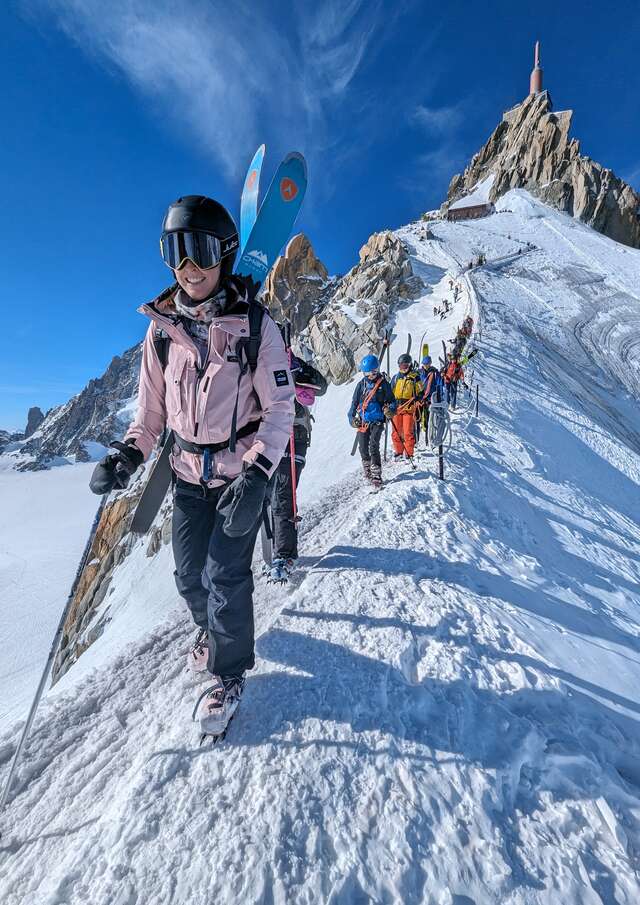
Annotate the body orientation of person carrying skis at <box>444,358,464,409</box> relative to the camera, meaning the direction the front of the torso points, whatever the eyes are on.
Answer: toward the camera

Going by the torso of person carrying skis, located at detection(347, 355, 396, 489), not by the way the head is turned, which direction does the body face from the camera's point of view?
toward the camera

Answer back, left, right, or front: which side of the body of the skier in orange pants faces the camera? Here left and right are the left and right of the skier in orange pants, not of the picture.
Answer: front

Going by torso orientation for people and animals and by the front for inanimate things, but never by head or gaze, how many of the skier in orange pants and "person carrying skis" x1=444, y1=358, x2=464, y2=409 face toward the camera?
2

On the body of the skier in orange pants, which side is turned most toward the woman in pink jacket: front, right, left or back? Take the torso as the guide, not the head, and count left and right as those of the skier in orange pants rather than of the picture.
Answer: front

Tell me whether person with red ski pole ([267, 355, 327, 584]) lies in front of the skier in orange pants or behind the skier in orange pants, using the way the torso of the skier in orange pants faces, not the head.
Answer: in front

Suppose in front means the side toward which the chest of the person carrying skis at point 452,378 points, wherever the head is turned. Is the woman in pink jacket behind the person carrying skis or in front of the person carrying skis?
in front

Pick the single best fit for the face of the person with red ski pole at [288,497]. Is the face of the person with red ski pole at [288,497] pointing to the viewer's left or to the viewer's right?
to the viewer's left

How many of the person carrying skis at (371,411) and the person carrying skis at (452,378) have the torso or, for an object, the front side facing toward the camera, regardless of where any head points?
2

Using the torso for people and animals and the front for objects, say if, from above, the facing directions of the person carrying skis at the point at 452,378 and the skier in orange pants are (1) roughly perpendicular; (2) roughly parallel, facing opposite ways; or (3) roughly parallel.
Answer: roughly parallel

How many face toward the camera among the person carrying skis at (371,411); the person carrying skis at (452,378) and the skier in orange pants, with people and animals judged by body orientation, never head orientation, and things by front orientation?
3

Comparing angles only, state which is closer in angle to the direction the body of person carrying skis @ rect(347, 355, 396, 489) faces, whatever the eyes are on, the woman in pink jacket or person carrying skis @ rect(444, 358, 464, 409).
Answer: the woman in pink jacket

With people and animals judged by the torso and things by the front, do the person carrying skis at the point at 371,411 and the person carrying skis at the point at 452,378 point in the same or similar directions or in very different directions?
same or similar directions

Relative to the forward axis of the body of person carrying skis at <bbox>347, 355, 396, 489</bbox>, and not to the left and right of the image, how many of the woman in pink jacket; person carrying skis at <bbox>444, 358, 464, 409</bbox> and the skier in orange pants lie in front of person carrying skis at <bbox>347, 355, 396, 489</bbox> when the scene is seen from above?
1
